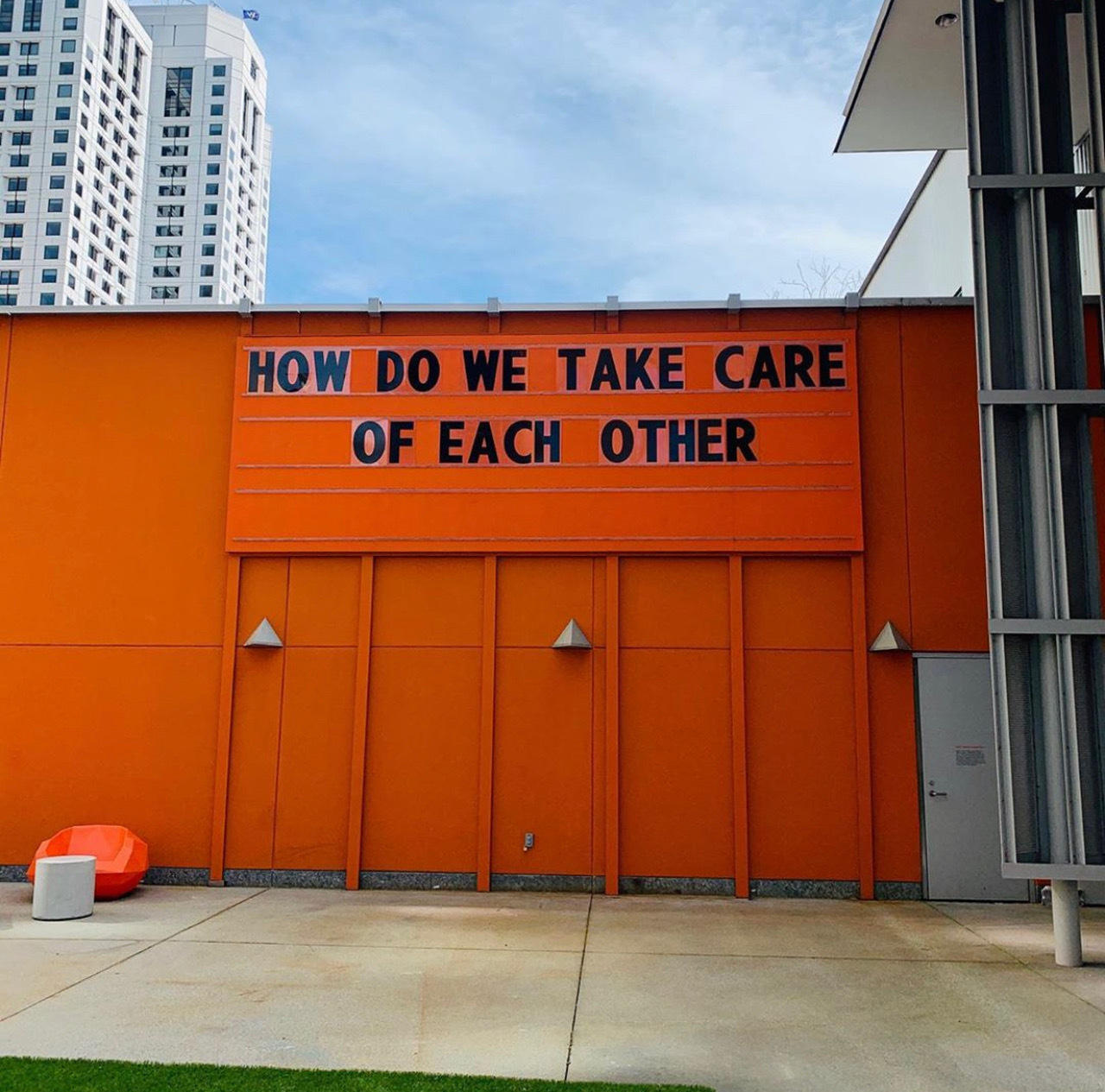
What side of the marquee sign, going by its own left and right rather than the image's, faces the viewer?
front

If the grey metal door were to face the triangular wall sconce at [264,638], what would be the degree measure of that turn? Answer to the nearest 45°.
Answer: approximately 90° to its right

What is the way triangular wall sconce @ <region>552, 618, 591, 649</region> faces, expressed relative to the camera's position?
facing the viewer

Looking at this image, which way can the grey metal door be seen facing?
toward the camera

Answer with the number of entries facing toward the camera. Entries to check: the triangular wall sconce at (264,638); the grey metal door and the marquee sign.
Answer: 3

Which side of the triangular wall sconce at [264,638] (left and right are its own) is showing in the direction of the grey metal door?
left

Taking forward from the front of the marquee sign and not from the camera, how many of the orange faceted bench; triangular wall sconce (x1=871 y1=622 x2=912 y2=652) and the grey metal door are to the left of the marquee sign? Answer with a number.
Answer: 2

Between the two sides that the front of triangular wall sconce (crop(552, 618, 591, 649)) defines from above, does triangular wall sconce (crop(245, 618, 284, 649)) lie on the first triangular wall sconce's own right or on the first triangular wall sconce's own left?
on the first triangular wall sconce's own right

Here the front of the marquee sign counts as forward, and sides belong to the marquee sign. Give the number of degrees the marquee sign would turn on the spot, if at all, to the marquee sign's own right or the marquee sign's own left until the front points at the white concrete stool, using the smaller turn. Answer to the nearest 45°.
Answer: approximately 90° to the marquee sign's own right

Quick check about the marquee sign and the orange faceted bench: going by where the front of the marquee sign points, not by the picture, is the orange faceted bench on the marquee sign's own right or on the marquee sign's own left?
on the marquee sign's own right

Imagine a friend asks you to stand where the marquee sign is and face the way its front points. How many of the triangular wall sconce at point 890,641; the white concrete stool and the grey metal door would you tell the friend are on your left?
2
